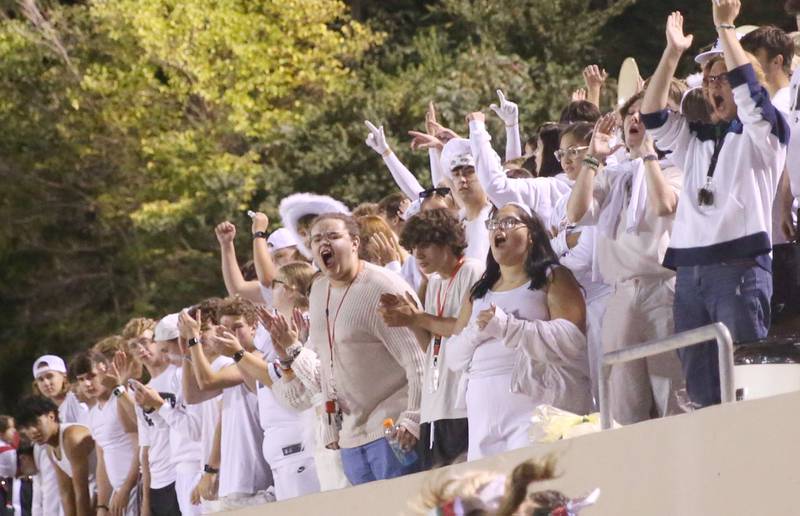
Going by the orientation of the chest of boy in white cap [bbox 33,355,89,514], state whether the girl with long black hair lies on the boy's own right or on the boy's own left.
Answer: on the boy's own left

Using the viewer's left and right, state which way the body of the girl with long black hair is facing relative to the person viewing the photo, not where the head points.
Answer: facing the viewer and to the left of the viewer

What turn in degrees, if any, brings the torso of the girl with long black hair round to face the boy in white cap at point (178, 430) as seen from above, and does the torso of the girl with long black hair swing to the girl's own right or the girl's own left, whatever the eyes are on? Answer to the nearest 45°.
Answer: approximately 90° to the girl's own right

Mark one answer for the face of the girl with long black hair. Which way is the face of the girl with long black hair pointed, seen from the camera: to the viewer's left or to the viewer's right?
to the viewer's left

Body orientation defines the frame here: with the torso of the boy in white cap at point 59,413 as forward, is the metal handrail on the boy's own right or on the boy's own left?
on the boy's own left

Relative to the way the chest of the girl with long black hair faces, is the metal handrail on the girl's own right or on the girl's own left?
on the girl's own left

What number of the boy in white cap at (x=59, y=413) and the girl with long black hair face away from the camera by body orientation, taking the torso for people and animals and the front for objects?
0
